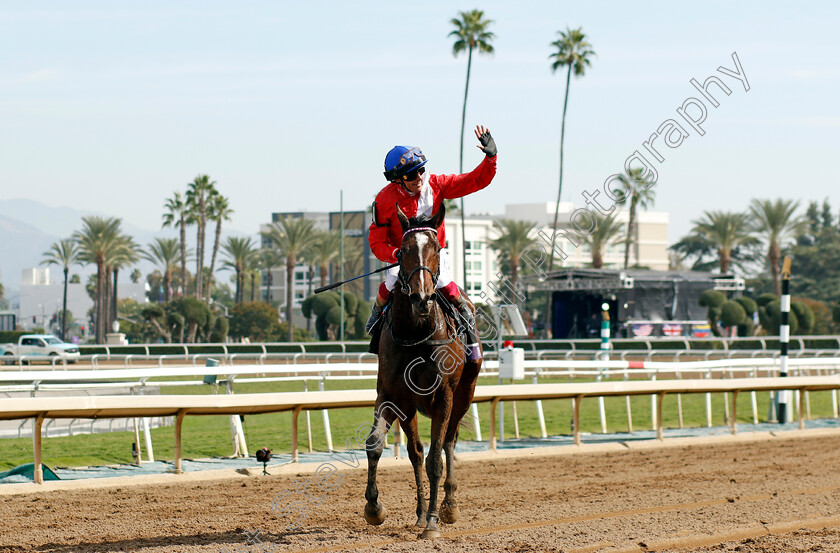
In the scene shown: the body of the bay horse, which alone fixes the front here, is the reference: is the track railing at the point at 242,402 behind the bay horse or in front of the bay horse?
behind

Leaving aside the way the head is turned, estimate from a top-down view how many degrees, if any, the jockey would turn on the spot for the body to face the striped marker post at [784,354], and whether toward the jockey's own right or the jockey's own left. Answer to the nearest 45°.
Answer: approximately 135° to the jockey's own left

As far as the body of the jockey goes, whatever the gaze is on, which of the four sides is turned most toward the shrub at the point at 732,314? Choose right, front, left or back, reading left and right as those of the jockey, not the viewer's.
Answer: back

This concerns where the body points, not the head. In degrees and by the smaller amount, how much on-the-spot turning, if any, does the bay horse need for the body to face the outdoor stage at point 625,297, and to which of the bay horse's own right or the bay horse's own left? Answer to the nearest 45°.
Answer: approximately 180°

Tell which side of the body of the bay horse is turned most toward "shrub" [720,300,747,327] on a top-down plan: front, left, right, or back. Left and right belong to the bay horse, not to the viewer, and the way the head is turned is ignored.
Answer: back

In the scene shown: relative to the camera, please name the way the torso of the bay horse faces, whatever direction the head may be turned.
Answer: toward the camera

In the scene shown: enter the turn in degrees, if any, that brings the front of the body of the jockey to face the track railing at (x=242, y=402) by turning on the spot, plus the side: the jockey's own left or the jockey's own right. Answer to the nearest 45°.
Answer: approximately 135° to the jockey's own right
